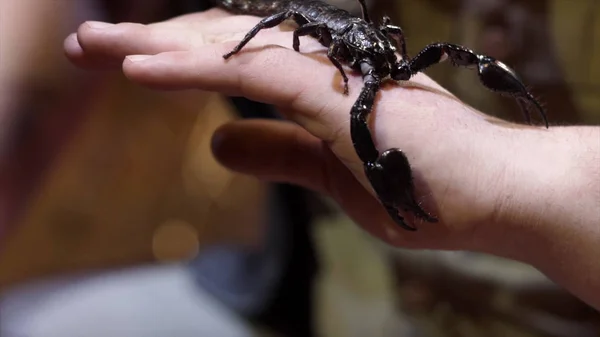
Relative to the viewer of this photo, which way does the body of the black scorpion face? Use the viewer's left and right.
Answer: facing the viewer and to the right of the viewer
